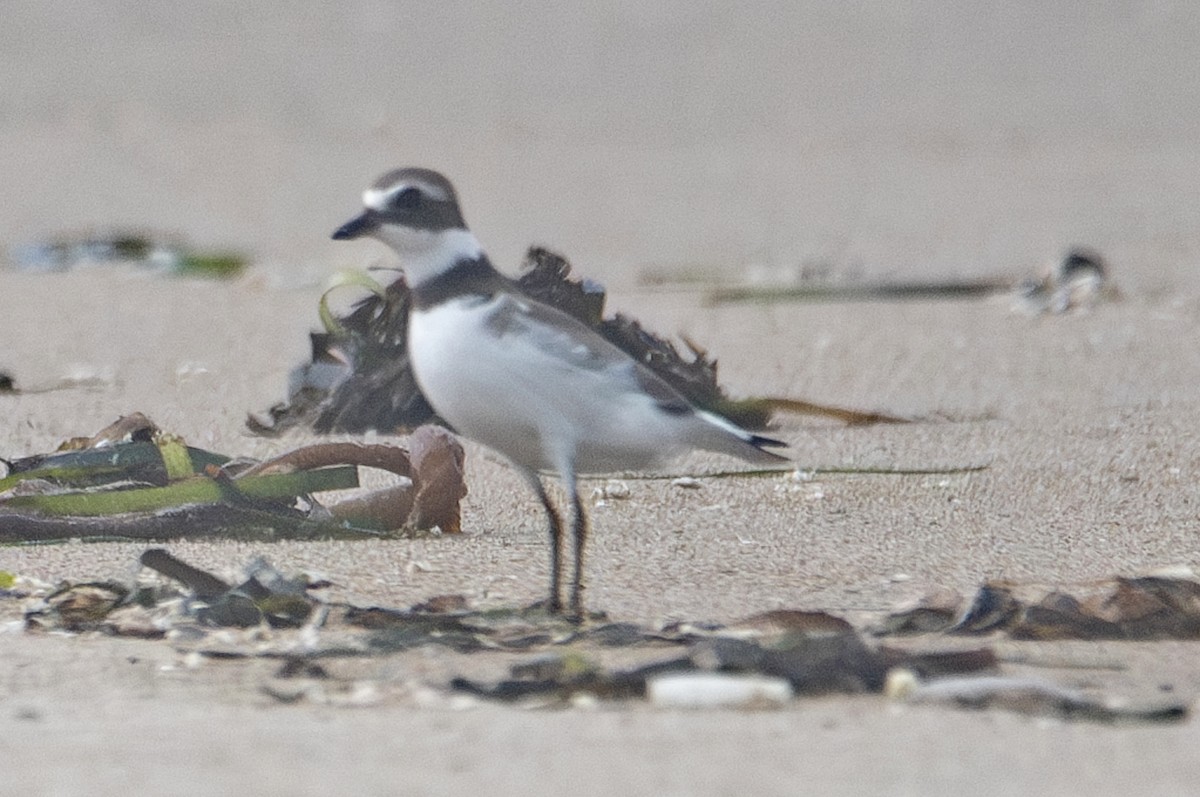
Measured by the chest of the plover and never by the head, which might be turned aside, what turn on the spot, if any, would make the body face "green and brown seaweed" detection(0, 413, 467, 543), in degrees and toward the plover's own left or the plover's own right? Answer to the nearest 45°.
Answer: approximately 45° to the plover's own right

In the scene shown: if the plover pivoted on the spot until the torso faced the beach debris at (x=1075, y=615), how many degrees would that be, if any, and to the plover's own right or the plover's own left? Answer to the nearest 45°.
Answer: approximately 180°

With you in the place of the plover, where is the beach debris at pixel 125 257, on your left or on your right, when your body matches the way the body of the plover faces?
on your right

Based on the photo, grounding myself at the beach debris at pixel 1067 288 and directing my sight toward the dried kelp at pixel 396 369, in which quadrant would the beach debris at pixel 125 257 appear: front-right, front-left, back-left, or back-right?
front-right

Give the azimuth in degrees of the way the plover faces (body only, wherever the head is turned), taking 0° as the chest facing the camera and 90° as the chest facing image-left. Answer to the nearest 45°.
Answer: approximately 90°

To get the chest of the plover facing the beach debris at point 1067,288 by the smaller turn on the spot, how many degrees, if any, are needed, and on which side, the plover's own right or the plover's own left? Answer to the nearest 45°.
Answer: approximately 135° to the plover's own right

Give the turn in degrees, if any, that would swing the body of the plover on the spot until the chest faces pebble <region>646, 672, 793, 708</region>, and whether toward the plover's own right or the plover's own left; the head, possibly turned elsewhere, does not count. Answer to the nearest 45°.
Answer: approximately 135° to the plover's own left

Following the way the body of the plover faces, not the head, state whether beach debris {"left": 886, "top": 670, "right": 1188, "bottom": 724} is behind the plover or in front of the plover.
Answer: behind

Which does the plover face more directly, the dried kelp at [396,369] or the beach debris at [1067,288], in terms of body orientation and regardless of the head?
the dried kelp
